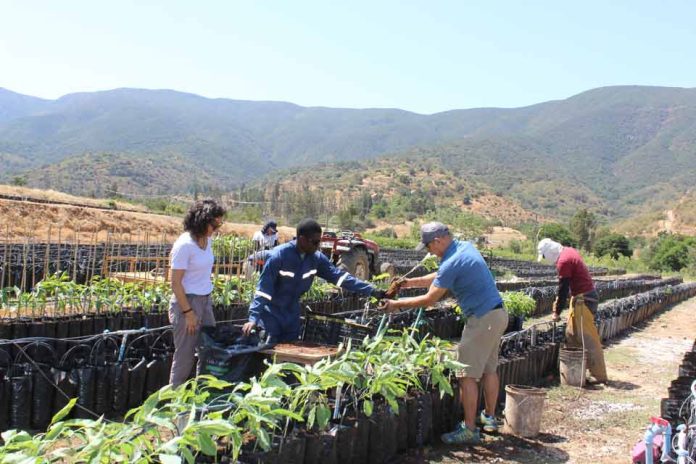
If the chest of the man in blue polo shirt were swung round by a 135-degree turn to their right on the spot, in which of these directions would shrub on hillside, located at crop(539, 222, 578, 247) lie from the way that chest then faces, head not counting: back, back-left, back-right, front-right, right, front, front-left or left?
front-left

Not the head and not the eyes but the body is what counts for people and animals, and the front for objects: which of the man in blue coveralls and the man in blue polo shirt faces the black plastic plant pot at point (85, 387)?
the man in blue polo shirt

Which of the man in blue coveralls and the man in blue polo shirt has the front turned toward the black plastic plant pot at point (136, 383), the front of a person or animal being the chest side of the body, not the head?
the man in blue polo shirt

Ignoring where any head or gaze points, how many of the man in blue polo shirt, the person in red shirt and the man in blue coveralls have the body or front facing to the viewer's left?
2

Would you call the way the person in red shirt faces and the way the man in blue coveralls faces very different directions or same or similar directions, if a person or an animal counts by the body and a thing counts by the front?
very different directions

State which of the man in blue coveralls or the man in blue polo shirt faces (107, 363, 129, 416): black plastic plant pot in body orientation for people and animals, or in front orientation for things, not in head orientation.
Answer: the man in blue polo shirt

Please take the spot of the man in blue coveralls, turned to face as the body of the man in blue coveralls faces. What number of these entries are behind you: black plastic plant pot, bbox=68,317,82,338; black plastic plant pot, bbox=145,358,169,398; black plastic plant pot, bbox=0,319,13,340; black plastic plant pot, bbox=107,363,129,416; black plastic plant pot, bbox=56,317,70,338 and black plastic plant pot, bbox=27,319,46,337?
6

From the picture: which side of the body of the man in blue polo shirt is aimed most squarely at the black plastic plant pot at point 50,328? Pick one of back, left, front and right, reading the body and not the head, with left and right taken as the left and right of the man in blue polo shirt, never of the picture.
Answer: front

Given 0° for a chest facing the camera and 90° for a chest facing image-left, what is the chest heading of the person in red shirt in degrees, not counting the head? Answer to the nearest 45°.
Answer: approximately 90°

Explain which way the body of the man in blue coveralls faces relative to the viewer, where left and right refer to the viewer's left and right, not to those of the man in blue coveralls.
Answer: facing the viewer and to the right of the viewer

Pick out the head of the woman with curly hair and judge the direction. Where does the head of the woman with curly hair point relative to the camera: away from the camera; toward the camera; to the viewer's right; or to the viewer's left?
to the viewer's right

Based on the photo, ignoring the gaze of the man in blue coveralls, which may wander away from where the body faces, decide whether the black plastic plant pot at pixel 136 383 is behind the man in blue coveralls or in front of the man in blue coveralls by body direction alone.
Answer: behind

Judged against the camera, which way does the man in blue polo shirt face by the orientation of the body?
to the viewer's left

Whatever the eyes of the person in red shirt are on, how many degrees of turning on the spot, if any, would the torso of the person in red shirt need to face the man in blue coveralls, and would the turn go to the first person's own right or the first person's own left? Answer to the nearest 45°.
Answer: approximately 45° to the first person's own left

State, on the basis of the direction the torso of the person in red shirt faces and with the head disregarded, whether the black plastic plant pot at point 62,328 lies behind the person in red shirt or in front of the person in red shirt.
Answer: in front

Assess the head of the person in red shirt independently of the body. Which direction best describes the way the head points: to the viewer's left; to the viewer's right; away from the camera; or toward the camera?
to the viewer's left

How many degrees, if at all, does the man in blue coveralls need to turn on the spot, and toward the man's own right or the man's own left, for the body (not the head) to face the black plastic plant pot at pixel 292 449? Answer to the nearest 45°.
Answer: approximately 45° to the man's own right

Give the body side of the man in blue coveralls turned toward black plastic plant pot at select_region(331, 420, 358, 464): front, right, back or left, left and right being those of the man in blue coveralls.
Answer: front

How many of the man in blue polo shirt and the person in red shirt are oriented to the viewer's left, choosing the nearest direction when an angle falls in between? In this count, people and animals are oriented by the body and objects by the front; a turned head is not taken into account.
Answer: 2

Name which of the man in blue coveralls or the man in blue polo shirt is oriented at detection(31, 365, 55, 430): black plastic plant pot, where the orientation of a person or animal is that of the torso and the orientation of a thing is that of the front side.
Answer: the man in blue polo shirt

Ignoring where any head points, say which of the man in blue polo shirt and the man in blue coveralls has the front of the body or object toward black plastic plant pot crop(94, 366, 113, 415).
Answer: the man in blue polo shirt
